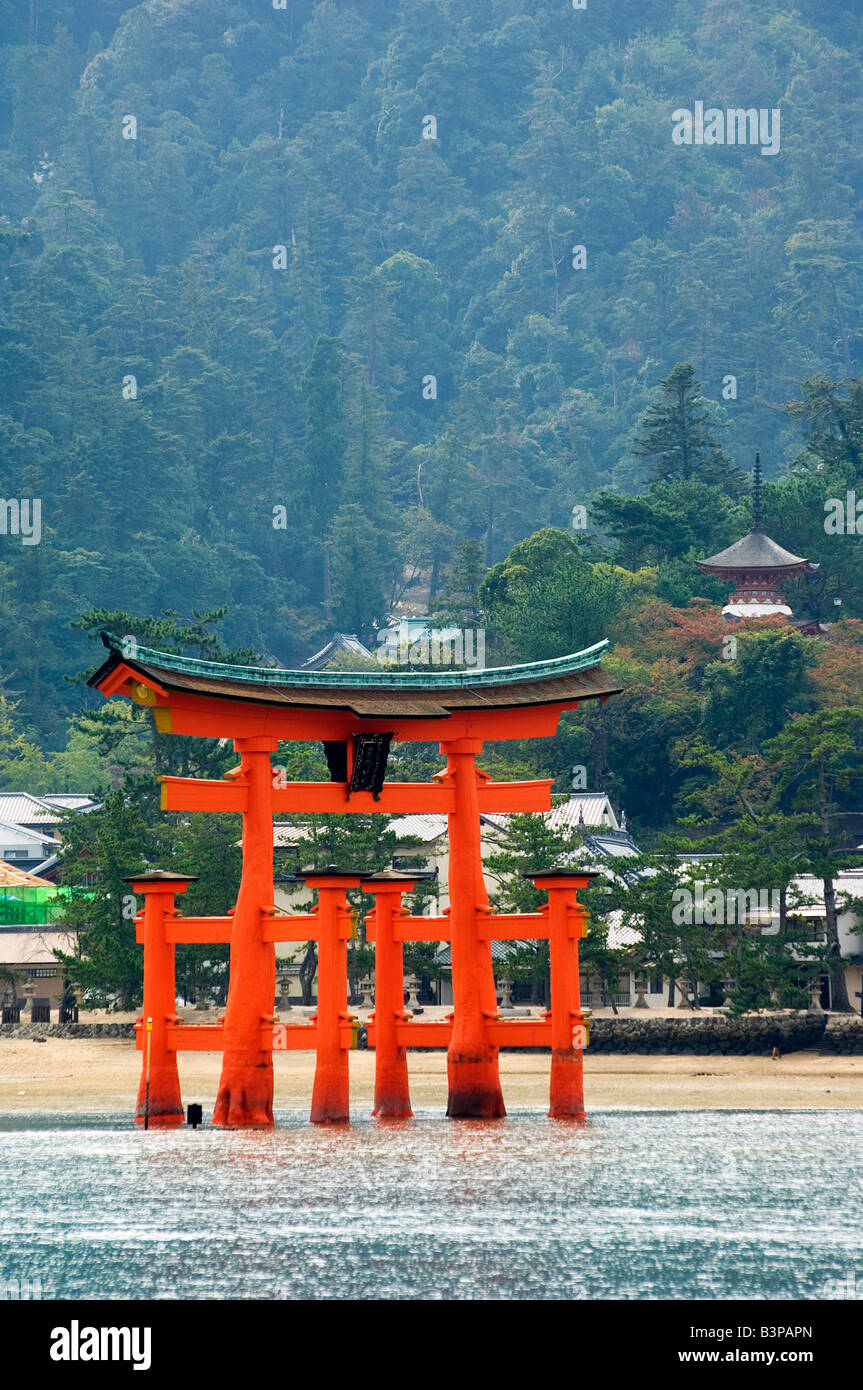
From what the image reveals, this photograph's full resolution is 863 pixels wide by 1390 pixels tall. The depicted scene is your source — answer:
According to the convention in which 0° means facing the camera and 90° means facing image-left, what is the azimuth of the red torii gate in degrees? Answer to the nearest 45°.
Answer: approximately 315°
